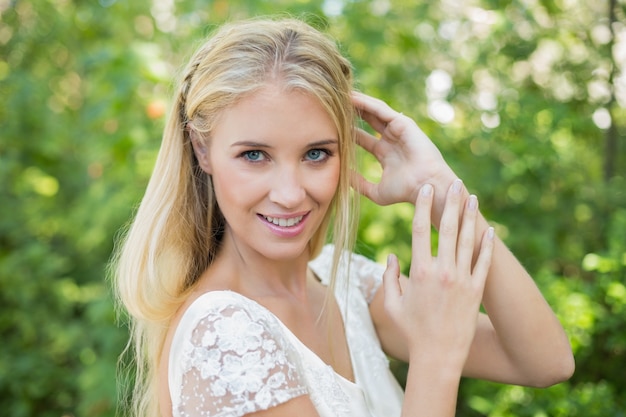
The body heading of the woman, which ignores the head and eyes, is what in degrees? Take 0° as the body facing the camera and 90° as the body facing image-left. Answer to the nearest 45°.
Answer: approximately 315°
